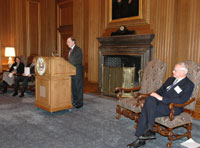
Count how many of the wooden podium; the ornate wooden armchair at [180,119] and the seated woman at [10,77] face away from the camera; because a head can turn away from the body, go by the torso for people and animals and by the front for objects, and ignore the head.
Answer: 0

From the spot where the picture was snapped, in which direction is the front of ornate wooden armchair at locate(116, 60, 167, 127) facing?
facing the viewer and to the left of the viewer

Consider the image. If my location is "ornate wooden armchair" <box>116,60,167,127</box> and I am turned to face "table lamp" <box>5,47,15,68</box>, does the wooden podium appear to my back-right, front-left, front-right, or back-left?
front-left

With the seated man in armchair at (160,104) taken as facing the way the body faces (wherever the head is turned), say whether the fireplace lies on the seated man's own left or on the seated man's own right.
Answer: on the seated man's own right

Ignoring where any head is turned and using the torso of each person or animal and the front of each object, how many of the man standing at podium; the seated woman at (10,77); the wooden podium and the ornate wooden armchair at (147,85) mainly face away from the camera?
0

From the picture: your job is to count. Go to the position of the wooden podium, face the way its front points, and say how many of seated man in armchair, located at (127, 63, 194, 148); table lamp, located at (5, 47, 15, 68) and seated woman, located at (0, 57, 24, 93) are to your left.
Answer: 1

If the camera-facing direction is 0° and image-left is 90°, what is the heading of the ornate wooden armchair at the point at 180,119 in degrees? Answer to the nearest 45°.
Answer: approximately 45°

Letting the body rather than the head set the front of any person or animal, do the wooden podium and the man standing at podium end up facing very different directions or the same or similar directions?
same or similar directions

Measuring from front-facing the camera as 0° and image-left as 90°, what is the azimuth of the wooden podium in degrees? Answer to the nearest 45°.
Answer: approximately 45°

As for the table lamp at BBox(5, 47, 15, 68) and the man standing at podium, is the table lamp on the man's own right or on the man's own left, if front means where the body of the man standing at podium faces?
on the man's own right
